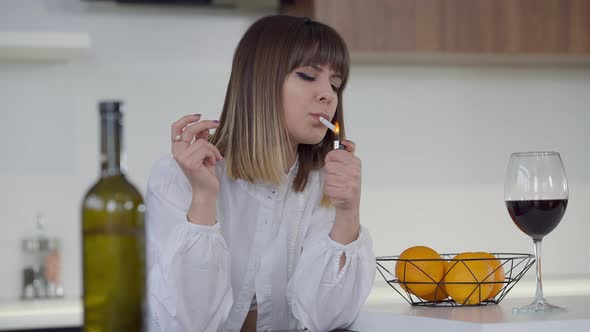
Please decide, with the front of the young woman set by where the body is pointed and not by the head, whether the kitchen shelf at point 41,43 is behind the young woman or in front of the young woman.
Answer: behind

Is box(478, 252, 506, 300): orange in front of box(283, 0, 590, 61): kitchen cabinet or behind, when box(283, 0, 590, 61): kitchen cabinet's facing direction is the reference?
in front

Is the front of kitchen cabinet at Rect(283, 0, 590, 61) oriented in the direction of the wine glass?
yes

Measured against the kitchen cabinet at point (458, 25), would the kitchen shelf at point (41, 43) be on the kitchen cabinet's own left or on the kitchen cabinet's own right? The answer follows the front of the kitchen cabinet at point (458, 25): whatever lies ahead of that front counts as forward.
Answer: on the kitchen cabinet's own right

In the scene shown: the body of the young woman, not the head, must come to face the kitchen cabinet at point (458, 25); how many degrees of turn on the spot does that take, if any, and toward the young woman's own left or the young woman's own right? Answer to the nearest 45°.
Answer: approximately 90° to the young woman's own left

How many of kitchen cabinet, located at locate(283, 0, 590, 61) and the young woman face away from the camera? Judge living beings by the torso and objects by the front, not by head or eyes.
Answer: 0

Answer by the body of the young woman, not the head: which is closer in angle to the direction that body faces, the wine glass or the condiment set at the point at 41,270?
the wine glass

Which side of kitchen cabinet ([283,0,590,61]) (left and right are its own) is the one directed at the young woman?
front

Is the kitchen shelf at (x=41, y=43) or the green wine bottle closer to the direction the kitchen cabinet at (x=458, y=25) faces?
the green wine bottle

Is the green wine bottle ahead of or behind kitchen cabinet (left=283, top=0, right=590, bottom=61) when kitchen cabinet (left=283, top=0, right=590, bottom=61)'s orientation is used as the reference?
ahead

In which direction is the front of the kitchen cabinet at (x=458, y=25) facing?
toward the camera

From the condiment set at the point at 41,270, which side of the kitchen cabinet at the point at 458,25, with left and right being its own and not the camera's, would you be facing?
right

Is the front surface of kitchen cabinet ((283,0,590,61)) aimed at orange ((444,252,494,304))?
yes

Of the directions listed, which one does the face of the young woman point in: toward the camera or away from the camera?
toward the camera

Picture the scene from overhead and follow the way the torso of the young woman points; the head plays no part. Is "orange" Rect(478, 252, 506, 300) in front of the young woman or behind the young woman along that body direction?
in front
